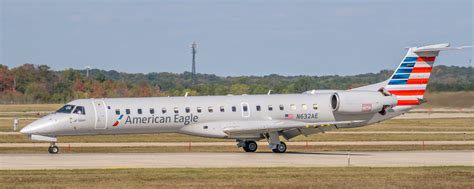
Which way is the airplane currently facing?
to the viewer's left
